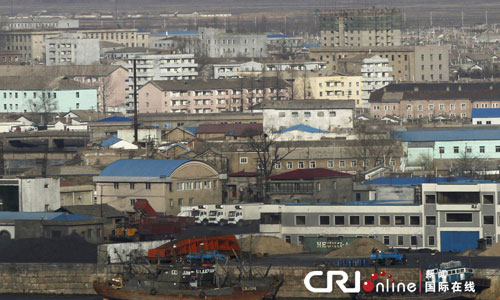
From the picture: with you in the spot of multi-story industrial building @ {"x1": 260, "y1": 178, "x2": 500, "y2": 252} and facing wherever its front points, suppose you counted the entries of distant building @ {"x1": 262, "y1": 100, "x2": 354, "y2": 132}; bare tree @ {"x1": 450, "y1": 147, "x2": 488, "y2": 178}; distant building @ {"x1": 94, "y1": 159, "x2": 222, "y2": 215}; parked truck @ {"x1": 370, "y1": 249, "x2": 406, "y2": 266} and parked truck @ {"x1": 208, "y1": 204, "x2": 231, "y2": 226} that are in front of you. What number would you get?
1

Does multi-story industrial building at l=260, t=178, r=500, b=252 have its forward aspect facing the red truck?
no

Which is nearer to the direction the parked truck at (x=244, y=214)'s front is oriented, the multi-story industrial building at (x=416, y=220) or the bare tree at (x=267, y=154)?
the multi-story industrial building

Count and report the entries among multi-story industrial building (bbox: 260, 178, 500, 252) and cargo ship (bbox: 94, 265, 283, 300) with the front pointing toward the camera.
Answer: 1

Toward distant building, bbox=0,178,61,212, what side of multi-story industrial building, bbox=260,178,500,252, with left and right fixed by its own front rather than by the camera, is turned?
right

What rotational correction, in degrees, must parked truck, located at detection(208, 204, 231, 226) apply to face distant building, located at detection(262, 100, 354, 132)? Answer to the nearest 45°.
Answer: approximately 135° to its right

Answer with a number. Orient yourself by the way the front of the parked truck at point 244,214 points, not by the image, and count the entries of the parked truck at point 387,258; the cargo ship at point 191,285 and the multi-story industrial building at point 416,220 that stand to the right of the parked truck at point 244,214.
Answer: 0

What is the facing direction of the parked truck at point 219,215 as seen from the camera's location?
facing the viewer and to the left of the viewer

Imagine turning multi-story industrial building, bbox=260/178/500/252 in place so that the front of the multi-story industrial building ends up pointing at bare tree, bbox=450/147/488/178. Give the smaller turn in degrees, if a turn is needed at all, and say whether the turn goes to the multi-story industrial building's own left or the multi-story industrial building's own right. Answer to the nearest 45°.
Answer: approximately 180°

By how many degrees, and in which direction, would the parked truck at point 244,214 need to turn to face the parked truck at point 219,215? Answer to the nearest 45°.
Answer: approximately 45° to its right

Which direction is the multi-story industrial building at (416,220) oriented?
toward the camera

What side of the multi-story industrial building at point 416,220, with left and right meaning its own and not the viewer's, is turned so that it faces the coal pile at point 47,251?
right

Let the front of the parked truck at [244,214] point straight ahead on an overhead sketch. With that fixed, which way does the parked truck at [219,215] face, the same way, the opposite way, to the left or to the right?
the same way

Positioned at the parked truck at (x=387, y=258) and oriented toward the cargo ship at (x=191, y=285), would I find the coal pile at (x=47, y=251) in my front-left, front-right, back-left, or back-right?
front-right
